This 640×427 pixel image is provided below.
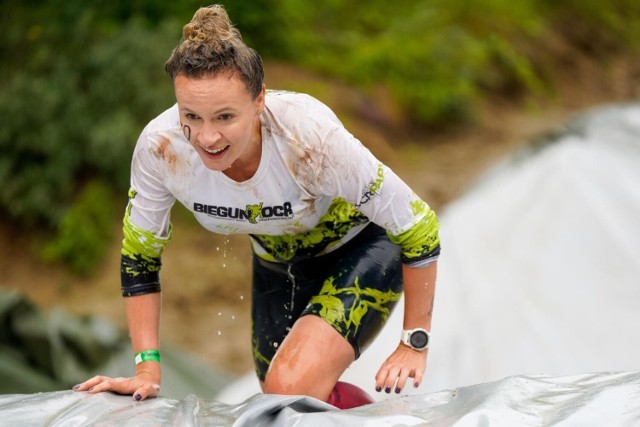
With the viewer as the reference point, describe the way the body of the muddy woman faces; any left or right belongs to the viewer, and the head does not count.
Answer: facing the viewer and to the left of the viewer
